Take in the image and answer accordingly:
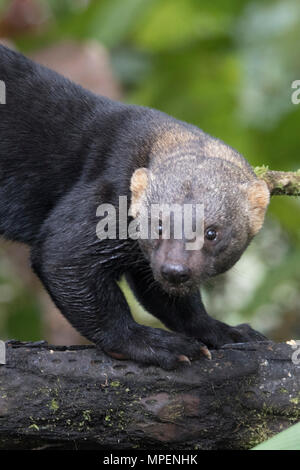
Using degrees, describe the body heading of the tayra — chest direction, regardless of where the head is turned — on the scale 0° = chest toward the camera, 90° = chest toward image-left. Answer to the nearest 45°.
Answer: approximately 315°

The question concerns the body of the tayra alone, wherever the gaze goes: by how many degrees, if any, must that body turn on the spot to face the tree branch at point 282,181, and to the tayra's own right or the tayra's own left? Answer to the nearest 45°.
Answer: approximately 45° to the tayra's own left
